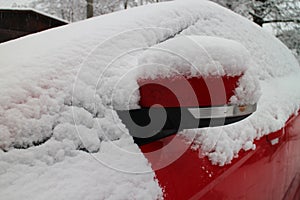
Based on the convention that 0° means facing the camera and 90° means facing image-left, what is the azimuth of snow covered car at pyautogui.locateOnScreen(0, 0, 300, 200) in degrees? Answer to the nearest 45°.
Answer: approximately 45°
